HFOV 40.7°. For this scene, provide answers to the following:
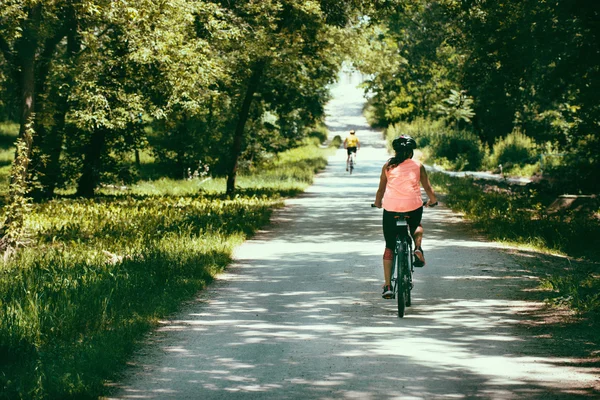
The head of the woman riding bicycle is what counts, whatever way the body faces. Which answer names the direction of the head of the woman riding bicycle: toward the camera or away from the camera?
away from the camera

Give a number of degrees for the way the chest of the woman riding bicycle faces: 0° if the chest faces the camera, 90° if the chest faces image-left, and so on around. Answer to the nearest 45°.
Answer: approximately 180°

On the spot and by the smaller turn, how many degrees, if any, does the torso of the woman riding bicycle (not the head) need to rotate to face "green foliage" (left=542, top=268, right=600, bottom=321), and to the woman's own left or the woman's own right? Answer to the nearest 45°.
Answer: approximately 45° to the woman's own right
